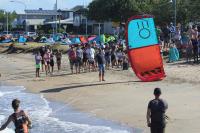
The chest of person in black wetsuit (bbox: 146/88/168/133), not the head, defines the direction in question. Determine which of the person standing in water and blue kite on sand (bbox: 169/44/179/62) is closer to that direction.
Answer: the blue kite on sand

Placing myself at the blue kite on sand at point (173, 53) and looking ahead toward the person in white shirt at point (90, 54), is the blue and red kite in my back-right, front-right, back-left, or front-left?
front-left

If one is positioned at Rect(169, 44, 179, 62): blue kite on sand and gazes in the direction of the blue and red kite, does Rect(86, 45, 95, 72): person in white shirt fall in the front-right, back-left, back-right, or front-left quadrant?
front-right

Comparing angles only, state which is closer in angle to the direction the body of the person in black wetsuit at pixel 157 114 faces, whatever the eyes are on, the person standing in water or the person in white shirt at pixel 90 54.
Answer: the person in white shirt

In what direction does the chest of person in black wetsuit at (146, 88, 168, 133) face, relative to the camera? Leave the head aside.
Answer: away from the camera

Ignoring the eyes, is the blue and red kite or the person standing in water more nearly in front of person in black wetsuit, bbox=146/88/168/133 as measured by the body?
the blue and red kite

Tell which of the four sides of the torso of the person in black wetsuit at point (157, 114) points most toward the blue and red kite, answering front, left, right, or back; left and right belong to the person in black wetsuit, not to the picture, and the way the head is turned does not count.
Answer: front

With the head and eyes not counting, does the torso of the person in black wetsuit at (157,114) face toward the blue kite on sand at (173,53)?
yes

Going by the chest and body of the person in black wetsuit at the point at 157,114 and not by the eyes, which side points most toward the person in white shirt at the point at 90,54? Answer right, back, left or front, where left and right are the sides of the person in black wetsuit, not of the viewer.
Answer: front

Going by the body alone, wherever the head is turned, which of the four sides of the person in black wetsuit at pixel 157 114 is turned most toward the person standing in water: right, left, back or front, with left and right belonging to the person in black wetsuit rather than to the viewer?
left
